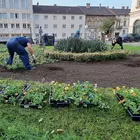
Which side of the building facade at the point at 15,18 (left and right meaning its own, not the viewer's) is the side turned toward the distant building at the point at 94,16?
left

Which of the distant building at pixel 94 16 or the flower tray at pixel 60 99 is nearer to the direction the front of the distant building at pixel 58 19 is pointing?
the flower tray

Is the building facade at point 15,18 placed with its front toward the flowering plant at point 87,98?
yes

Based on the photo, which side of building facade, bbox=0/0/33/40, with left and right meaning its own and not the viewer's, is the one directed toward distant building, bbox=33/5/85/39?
left

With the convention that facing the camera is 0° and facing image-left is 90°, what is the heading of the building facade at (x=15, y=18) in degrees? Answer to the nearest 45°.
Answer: approximately 0°

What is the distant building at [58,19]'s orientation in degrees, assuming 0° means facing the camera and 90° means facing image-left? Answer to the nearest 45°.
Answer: approximately 0°

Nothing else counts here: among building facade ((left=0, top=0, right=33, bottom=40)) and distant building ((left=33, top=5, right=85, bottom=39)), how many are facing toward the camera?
2

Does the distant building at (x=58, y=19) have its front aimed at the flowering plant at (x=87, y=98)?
yes
